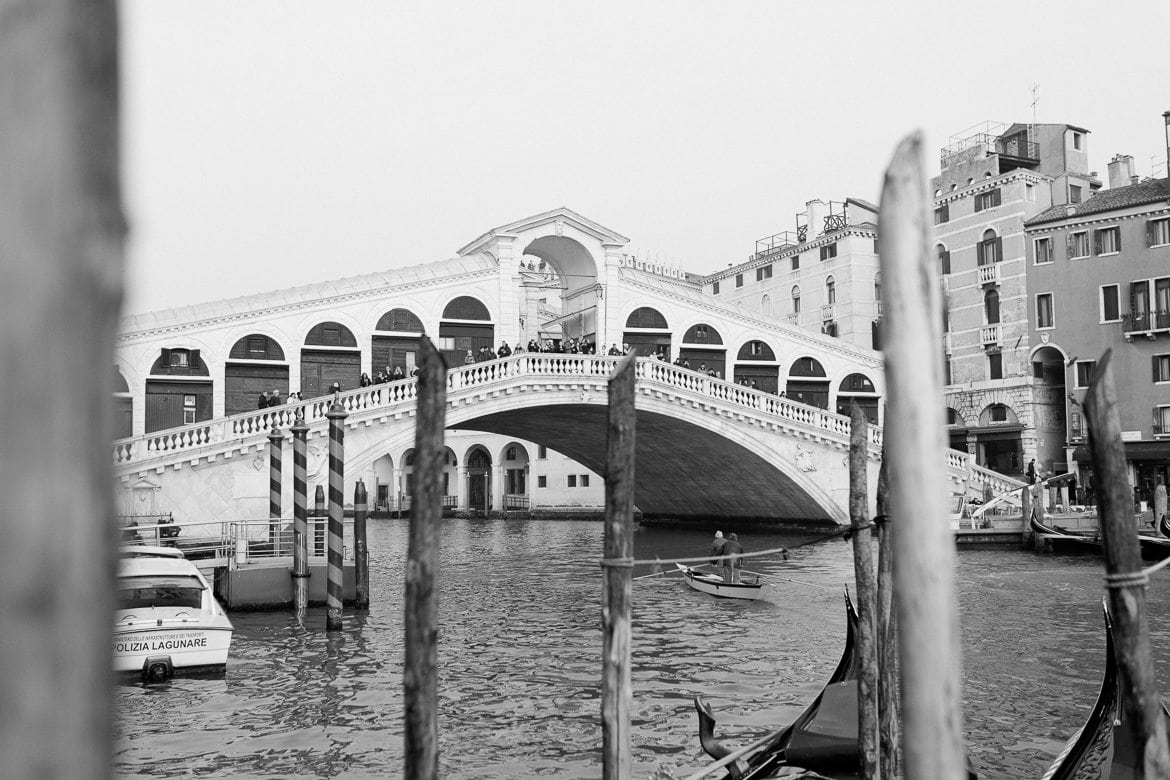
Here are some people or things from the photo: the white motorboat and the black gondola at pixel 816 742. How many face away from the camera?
1
